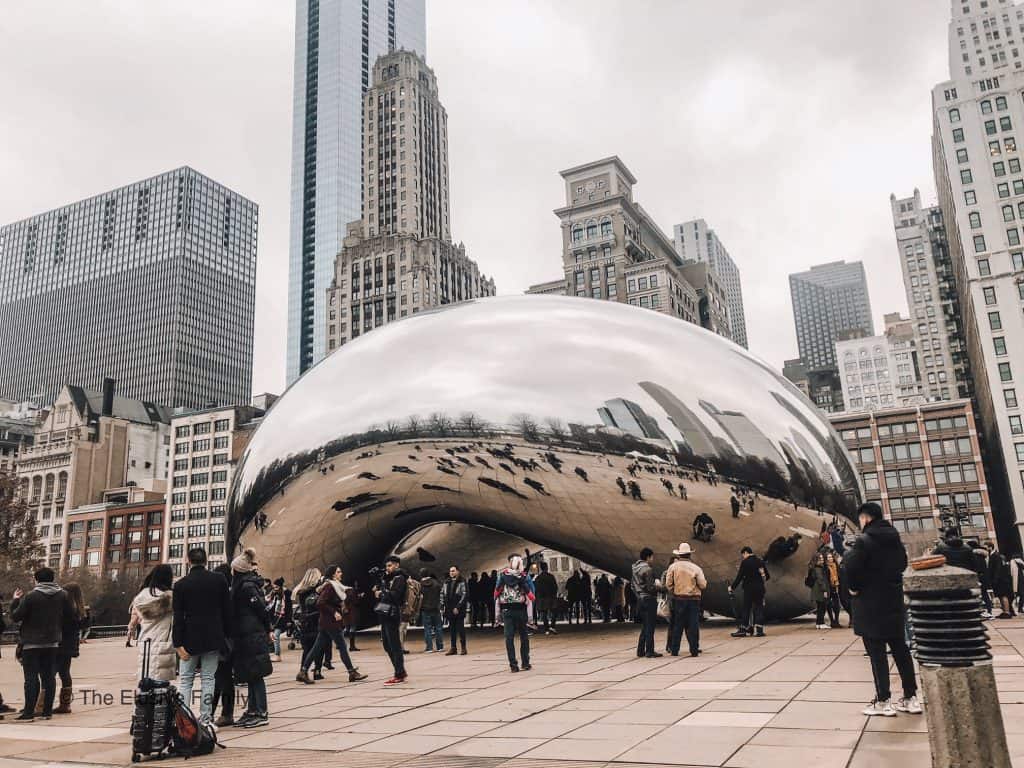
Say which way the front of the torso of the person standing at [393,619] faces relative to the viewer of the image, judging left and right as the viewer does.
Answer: facing to the left of the viewer

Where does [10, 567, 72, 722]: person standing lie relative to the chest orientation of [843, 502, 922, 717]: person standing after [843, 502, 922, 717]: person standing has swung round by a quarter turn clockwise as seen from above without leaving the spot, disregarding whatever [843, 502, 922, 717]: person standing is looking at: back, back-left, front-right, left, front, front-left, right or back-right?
back-left

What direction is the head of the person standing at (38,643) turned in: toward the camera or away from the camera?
away from the camera

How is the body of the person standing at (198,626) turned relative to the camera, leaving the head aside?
away from the camera

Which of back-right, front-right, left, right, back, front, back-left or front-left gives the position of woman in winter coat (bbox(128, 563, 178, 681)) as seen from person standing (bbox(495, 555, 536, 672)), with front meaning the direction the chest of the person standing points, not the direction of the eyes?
back-left

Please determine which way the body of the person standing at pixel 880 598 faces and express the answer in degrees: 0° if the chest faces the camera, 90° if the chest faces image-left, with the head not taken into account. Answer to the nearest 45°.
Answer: approximately 135°

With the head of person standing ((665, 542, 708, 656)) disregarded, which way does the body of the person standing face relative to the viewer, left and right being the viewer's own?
facing away from the viewer

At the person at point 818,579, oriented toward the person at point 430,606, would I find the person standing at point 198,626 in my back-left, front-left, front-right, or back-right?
front-left

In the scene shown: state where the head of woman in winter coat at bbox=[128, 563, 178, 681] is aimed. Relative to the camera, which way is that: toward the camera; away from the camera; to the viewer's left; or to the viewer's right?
away from the camera

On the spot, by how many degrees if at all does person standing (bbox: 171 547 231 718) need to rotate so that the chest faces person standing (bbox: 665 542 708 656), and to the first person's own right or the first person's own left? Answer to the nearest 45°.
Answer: approximately 90° to the first person's own right

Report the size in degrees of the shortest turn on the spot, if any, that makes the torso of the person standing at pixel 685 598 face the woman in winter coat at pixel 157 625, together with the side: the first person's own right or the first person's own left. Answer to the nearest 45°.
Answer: approximately 135° to the first person's own left

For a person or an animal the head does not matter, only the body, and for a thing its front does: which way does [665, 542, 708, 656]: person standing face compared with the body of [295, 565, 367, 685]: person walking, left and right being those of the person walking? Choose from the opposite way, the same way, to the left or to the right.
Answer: to the left

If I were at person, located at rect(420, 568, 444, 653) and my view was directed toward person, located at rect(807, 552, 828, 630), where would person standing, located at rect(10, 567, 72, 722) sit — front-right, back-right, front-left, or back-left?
back-right
